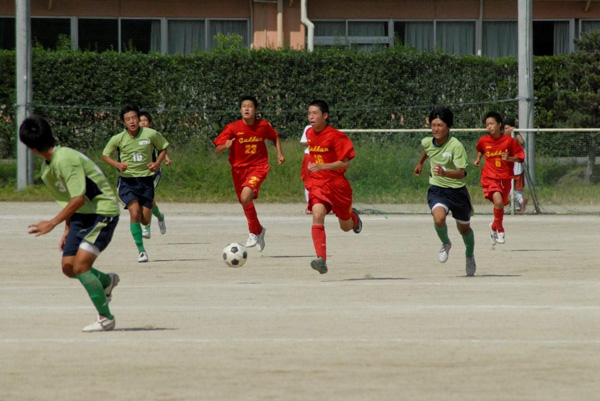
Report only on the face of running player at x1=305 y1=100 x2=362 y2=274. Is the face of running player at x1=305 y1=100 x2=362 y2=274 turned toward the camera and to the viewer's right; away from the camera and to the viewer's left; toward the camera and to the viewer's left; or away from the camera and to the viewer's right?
toward the camera and to the viewer's left

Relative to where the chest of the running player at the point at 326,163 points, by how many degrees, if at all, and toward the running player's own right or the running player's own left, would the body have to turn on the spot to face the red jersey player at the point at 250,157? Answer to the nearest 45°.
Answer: approximately 135° to the running player's own right

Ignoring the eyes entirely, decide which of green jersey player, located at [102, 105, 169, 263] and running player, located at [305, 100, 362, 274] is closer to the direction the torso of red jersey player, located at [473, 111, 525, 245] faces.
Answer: the running player

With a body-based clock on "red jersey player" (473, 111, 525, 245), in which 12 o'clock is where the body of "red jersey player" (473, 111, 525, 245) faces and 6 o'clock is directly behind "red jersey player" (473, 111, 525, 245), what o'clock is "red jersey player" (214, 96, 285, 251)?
"red jersey player" (214, 96, 285, 251) is roughly at 2 o'clock from "red jersey player" (473, 111, 525, 245).

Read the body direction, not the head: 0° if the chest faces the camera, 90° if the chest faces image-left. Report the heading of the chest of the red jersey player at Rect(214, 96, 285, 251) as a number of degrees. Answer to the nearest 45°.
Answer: approximately 0°

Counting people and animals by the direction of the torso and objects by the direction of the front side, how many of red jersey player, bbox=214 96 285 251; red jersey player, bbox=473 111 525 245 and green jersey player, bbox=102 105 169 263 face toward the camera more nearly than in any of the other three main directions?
3

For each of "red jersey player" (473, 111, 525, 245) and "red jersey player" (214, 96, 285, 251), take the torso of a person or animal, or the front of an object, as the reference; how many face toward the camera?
2

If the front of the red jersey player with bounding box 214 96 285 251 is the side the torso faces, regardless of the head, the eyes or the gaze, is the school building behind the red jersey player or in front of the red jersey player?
behind

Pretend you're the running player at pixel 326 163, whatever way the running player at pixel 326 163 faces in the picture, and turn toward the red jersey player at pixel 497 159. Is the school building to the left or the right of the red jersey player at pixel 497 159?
left

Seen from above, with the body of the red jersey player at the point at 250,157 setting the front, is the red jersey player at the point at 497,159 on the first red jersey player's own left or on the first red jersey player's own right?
on the first red jersey player's own left

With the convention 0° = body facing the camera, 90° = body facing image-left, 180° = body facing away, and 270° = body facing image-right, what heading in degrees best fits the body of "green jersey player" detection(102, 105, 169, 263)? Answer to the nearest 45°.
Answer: approximately 0°

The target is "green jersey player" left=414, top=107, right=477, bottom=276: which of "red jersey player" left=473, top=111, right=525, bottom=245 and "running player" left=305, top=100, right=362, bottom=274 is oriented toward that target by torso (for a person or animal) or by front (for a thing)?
the red jersey player

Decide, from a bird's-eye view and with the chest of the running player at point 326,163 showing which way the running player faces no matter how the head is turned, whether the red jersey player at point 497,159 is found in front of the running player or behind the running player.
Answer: behind
